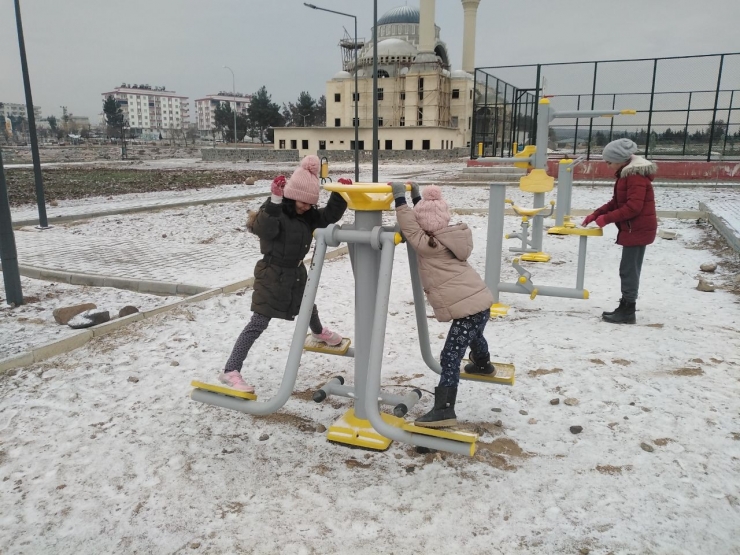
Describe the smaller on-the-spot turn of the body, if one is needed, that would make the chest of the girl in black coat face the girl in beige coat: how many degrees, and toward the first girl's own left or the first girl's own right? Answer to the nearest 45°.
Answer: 0° — they already face them

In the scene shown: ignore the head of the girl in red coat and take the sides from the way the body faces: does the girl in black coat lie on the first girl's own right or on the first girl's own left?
on the first girl's own left

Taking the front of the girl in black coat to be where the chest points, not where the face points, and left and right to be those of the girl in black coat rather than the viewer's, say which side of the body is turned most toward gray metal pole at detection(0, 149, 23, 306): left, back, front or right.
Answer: back

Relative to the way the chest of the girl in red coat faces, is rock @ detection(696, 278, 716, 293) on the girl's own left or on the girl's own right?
on the girl's own right

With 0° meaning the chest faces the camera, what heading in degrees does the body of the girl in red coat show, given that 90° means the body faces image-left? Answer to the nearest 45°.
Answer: approximately 90°

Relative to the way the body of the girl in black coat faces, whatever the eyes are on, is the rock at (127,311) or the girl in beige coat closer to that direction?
the girl in beige coat

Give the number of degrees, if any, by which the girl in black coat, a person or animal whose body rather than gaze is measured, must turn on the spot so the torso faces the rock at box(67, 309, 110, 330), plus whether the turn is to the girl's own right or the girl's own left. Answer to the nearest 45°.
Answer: approximately 180°

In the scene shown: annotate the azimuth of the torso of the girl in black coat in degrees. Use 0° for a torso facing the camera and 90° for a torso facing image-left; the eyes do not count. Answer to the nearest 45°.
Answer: approximately 315°

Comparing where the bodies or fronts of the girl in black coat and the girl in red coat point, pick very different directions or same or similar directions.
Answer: very different directions

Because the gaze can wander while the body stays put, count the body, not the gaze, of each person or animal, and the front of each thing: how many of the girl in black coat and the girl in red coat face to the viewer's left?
1
